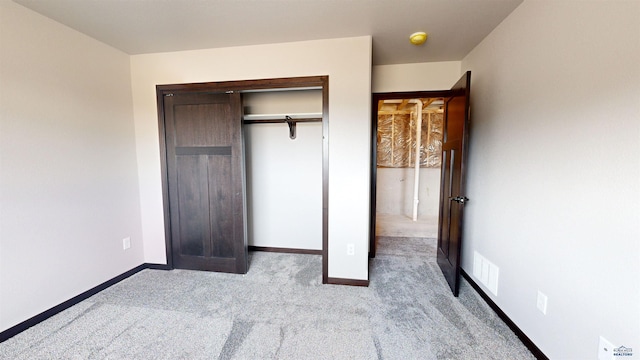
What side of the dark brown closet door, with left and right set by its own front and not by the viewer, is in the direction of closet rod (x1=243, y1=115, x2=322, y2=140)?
left

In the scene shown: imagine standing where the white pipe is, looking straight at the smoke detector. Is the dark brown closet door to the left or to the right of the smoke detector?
right

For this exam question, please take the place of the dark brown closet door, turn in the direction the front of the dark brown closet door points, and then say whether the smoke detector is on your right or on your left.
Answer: on your left

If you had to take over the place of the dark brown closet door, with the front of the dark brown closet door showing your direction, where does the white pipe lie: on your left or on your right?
on your left

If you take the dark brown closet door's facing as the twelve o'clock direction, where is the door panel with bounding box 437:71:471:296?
The door panel is roughly at 10 o'clock from the dark brown closet door.

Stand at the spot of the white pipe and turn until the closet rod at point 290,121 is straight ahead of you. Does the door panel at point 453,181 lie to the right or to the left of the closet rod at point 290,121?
left

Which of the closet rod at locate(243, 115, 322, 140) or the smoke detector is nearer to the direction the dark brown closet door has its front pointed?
the smoke detector

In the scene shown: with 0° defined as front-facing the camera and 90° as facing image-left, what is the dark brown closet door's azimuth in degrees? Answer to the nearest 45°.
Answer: approximately 0°

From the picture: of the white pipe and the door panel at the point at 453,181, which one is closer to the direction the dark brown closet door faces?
the door panel
